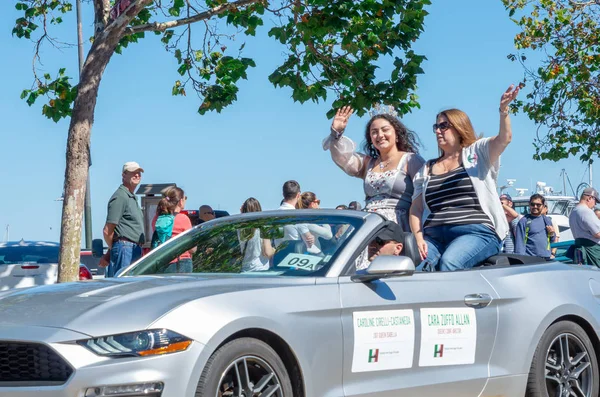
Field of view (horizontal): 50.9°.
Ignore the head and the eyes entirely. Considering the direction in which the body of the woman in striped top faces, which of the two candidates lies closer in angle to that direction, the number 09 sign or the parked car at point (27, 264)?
the number 09 sign

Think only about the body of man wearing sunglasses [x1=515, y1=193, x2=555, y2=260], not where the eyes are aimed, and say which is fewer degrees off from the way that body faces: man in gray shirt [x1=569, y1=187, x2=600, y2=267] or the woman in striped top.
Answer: the woman in striped top

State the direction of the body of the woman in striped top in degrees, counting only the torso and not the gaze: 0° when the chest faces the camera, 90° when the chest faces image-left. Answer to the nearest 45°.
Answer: approximately 45°

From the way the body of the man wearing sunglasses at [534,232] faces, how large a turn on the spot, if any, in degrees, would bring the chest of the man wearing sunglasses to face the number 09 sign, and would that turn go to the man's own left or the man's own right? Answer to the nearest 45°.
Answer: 0° — they already face it

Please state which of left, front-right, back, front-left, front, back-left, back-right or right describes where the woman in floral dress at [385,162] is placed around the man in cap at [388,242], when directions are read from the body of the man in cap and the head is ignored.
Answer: back-right
